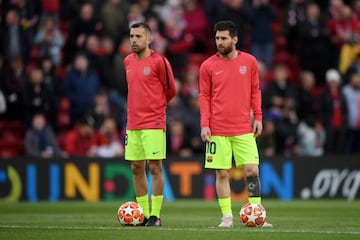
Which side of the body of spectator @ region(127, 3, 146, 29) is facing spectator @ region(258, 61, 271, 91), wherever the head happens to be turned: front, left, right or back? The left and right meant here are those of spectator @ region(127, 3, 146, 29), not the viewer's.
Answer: left

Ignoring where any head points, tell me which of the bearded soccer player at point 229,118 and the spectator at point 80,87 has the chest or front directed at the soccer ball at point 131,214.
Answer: the spectator

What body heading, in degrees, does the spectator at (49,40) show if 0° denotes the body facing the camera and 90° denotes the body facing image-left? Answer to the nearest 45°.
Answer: approximately 0°

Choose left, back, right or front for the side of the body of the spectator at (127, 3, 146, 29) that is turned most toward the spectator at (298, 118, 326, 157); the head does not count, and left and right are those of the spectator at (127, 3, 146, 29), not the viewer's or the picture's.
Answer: left

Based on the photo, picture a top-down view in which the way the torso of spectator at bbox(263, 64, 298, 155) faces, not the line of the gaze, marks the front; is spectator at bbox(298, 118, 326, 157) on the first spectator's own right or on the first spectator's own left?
on the first spectator's own left
